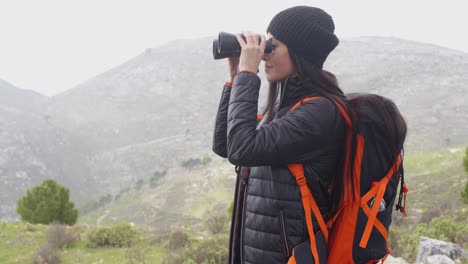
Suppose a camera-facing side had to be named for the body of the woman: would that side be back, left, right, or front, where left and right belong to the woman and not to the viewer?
left

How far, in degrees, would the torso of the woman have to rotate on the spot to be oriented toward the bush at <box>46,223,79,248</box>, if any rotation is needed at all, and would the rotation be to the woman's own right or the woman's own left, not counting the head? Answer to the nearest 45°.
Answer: approximately 45° to the woman's own right

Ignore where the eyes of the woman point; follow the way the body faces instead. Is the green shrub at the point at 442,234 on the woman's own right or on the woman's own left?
on the woman's own right

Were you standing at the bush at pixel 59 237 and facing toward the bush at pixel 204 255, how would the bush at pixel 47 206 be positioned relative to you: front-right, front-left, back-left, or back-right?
back-left

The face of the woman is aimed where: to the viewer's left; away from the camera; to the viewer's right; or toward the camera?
to the viewer's left

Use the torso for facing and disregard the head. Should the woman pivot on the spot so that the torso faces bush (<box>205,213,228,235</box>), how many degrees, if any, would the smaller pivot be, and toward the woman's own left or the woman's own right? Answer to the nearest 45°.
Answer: approximately 90° to the woman's own right

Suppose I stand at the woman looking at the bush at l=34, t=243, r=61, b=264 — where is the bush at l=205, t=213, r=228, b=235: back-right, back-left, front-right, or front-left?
front-right

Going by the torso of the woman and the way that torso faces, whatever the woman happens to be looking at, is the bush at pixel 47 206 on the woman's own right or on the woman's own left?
on the woman's own right

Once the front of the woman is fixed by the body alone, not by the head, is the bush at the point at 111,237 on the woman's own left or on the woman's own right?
on the woman's own right
